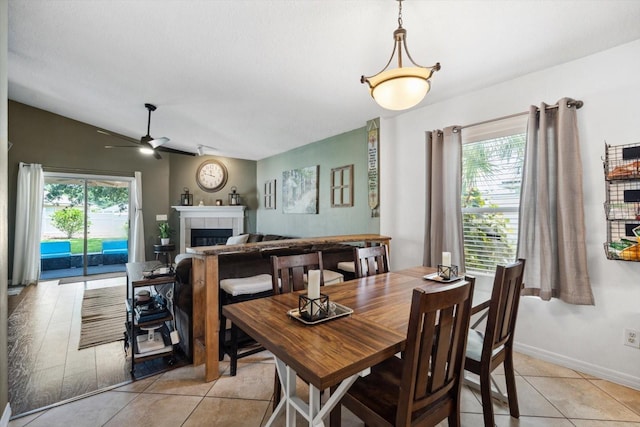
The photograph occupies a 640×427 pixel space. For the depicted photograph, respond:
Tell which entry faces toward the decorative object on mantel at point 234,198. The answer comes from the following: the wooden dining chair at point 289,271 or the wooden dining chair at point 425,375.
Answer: the wooden dining chair at point 425,375

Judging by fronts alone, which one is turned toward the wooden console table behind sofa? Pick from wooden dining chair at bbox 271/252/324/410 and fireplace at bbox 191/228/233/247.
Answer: the fireplace

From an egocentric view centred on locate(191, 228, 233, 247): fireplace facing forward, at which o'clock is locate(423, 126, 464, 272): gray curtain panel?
The gray curtain panel is roughly at 11 o'clock from the fireplace.

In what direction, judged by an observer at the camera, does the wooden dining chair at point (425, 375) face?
facing away from the viewer and to the left of the viewer

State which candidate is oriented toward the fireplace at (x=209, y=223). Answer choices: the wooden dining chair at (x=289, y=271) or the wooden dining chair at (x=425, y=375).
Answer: the wooden dining chair at (x=425, y=375)

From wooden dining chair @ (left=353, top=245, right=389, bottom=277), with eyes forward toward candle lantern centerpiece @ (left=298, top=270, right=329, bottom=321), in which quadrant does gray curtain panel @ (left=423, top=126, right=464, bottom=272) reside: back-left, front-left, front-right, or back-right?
back-left

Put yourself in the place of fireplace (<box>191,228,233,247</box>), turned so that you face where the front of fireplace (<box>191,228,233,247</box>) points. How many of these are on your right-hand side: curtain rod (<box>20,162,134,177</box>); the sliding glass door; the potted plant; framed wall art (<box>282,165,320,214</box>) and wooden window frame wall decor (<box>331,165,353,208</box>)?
3

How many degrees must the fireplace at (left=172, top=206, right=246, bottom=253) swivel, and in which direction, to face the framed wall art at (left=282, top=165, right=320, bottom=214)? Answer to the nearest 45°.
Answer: approximately 45° to its left

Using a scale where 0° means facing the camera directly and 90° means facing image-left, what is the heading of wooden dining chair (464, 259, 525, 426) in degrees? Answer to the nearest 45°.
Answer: approximately 135°
